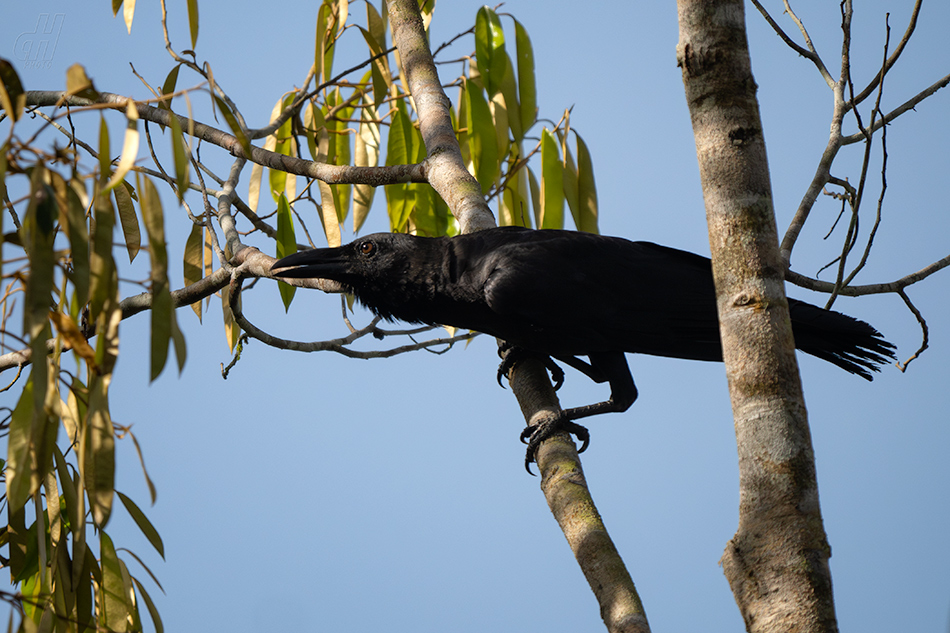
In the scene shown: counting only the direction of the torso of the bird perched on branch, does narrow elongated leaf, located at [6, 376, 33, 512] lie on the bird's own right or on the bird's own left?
on the bird's own left

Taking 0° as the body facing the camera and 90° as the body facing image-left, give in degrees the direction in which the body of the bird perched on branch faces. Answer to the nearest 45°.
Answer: approximately 90°
